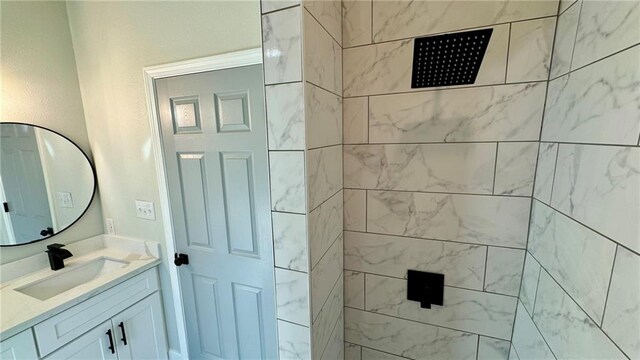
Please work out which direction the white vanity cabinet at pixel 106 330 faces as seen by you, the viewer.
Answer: facing the viewer and to the right of the viewer
